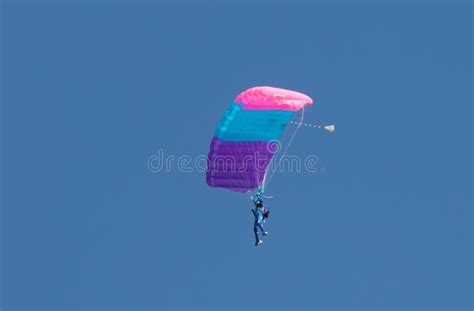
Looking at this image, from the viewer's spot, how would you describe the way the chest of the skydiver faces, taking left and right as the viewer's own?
facing the viewer and to the left of the viewer
